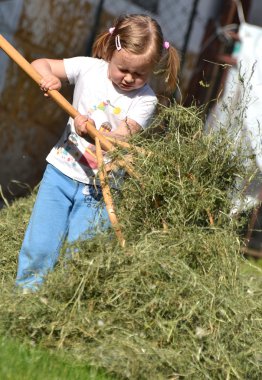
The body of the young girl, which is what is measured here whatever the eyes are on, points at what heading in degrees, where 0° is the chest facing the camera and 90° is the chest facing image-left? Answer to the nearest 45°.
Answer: approximately 0°
